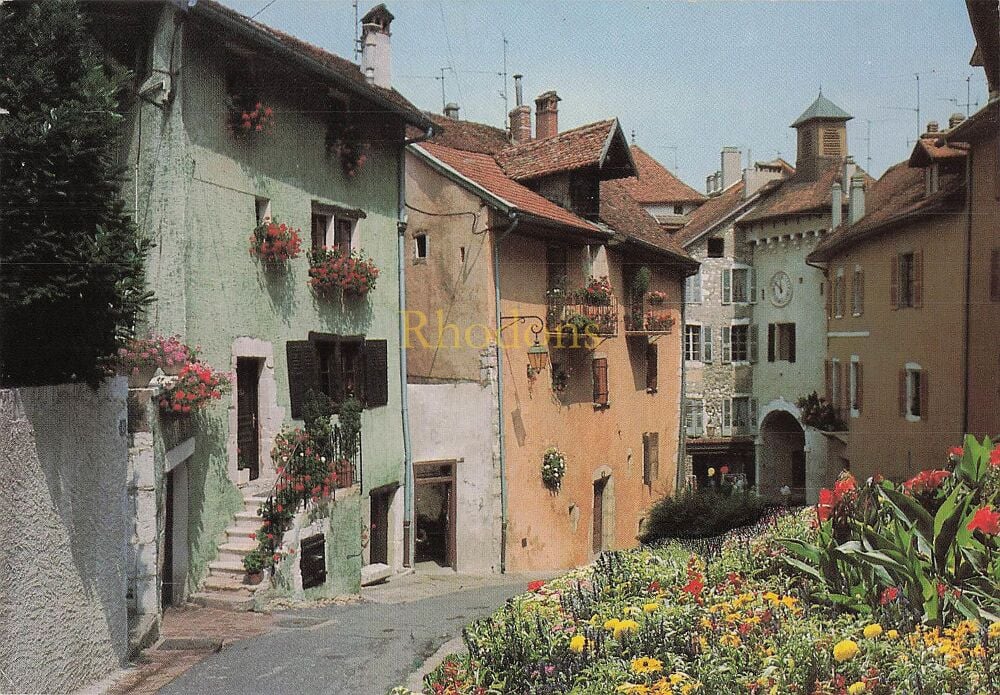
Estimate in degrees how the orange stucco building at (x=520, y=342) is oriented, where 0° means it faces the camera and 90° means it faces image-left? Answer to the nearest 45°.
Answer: approximately 315°

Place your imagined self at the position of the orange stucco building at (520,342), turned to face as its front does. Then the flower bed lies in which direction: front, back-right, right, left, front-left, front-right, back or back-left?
front-right

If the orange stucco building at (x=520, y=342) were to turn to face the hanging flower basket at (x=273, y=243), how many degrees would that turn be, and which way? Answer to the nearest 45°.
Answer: approximately 90° to its right

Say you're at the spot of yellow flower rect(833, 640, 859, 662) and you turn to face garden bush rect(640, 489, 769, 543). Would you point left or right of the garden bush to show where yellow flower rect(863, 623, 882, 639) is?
right

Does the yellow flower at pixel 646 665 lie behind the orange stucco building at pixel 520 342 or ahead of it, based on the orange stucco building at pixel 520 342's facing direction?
ahead

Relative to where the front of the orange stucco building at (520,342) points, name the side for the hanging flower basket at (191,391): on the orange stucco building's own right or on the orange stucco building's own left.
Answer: on the orange stucco building's own right

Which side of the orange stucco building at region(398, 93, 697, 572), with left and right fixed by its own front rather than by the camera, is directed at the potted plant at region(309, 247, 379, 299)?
right

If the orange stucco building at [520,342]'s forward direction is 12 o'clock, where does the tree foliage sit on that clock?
The tree foliage is roughly at 2 o'clock from the orange stucco building.
